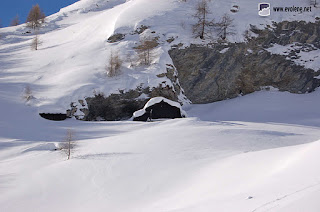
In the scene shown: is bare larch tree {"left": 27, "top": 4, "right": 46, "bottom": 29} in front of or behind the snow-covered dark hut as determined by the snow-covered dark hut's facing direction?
behind

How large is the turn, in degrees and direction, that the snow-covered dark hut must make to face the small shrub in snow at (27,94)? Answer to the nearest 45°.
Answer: approximately 90° to its right

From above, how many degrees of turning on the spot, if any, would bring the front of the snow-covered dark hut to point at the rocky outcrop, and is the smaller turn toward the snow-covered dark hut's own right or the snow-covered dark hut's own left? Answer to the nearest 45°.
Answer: approximately 135° to the snow-covered dark hut's own left

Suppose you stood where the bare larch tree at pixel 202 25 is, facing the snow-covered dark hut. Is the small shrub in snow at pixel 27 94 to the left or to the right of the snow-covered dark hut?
right

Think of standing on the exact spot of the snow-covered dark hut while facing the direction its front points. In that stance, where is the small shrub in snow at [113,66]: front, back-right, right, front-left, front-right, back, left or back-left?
back-right

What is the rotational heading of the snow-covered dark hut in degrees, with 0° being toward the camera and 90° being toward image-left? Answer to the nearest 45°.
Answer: approximately 0°
